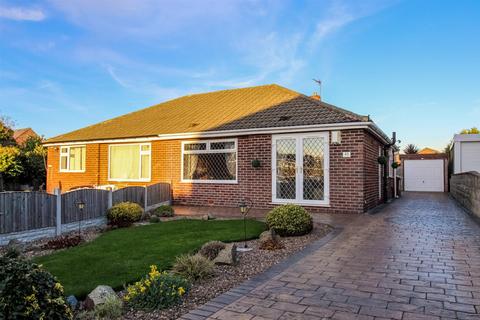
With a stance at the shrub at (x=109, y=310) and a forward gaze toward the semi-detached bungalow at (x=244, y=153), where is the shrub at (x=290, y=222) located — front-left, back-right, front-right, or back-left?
front-right

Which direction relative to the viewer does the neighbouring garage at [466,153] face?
toward the camera

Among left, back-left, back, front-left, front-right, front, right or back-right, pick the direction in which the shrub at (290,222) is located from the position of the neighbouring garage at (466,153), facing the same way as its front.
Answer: front

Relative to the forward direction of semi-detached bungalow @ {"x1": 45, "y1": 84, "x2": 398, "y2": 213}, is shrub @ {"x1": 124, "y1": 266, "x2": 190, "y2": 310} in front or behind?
in front

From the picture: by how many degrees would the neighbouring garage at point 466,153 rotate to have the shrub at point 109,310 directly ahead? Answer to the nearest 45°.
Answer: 0° — it already faces it

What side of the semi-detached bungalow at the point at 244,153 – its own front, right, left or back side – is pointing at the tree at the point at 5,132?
right

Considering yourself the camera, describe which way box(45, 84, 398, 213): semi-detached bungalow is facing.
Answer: facing the viewer and to the left of the viewer

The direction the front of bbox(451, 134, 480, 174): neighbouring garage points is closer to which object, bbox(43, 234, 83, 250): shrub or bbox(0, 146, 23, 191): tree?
the shrub

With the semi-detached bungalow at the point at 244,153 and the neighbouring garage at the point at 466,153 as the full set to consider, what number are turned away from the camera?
0

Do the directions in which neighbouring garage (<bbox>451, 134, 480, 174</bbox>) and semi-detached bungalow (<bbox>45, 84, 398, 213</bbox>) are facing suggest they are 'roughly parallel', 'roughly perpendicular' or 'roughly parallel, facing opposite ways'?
roughly parallel

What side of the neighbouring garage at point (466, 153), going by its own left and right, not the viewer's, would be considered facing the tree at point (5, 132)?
right

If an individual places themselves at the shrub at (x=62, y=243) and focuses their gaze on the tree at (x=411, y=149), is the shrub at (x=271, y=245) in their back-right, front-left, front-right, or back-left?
front-right

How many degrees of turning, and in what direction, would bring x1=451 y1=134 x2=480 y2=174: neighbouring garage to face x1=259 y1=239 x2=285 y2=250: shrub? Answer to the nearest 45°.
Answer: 0° — it already faces it
